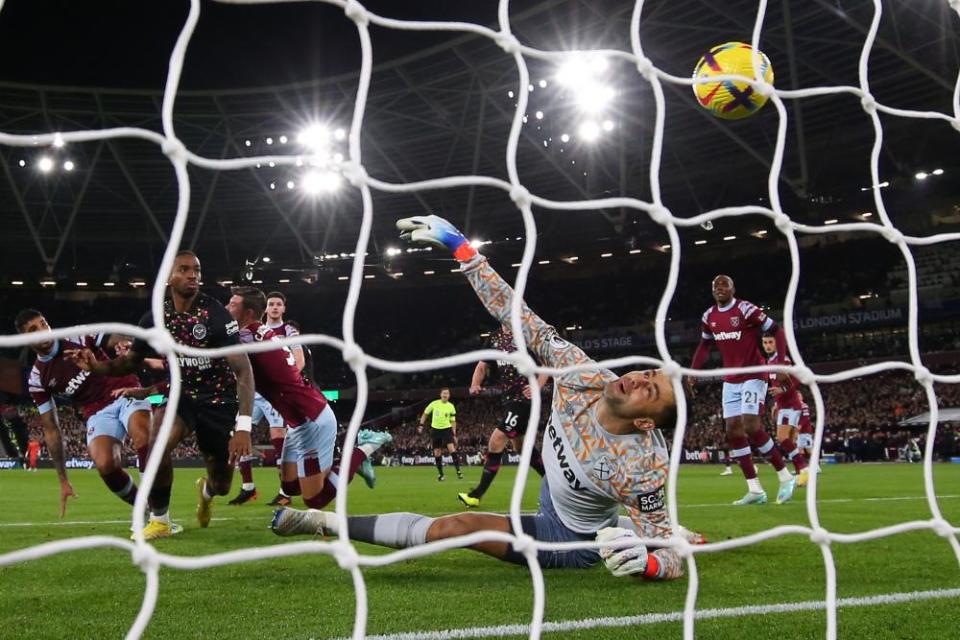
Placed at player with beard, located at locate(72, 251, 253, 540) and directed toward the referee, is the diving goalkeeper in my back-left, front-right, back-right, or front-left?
back-right

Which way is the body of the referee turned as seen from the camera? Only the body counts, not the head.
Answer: toward the camera

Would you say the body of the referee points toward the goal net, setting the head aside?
yes

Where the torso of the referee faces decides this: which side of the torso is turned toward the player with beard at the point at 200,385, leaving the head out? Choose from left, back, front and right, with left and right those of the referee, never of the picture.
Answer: front

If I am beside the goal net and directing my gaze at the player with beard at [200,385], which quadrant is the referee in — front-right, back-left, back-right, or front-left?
front-right

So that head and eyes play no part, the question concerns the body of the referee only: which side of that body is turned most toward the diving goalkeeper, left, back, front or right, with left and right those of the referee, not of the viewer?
front
